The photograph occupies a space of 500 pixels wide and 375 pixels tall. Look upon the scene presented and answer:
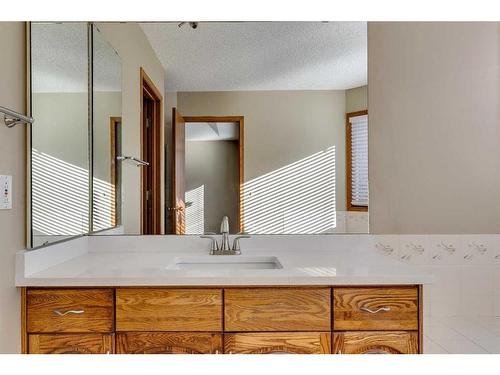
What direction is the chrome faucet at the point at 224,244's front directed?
toward the camera

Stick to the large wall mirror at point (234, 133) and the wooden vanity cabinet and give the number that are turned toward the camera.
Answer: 2

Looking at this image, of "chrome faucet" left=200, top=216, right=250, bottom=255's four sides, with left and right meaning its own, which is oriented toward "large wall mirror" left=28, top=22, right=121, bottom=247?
right

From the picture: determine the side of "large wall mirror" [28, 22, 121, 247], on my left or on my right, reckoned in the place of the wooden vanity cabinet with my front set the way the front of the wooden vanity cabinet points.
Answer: on my right

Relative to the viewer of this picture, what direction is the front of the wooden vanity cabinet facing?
facing the viewer

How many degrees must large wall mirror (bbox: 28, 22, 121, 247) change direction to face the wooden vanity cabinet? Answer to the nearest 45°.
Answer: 0° — it already faces it

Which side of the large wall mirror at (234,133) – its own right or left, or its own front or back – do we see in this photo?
front

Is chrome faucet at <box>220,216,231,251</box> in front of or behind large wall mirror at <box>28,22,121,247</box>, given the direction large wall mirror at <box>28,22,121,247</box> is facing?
in front

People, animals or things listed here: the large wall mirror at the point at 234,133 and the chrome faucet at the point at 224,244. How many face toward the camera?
2

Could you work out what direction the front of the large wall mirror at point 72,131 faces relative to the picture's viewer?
facing the viewer and to the right of the viewer

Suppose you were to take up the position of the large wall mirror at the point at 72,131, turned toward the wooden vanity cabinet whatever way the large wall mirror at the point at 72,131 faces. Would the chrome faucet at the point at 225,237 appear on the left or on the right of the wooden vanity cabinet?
left

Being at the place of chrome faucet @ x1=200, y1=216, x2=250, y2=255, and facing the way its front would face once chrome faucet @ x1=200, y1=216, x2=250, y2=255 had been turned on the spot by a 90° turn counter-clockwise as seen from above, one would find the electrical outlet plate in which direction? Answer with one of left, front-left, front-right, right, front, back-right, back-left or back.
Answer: back-right

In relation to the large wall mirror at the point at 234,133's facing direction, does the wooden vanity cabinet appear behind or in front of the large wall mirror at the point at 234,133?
in front

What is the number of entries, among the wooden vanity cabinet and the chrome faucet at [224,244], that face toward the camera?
2

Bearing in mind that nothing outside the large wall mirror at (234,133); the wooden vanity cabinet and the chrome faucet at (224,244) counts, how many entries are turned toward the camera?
3

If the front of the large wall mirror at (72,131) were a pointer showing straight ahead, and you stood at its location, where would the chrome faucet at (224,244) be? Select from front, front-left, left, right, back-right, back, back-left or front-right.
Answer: front-left
